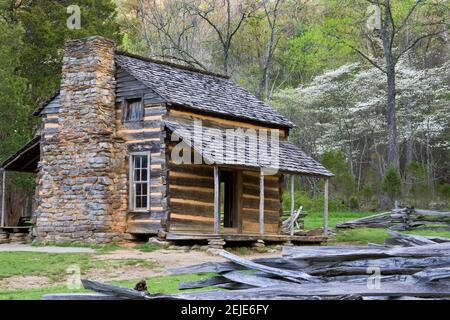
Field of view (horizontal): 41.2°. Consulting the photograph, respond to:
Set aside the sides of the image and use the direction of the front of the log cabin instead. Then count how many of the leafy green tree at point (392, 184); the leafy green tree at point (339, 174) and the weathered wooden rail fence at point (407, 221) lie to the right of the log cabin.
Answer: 0

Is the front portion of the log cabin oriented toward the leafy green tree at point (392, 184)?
no

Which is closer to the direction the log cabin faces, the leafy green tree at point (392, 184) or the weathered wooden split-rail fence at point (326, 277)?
the weathered wooden split-rail fence

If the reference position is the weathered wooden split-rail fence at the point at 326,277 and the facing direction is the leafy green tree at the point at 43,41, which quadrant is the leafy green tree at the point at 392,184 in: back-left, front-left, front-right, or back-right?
front-right

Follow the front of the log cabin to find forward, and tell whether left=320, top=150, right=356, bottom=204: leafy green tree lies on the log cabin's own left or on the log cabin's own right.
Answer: on the log cabin's own left

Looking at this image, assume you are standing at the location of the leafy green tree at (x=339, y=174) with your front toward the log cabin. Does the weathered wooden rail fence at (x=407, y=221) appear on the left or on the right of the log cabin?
left

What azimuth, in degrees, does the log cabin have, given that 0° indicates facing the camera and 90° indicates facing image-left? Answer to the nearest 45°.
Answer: approximately 315°

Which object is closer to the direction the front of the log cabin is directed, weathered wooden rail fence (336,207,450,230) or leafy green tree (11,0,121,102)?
the weathered wooden rail fence

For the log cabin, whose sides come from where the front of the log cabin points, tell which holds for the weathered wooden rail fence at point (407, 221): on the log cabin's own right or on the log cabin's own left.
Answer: on the log cabin's own left

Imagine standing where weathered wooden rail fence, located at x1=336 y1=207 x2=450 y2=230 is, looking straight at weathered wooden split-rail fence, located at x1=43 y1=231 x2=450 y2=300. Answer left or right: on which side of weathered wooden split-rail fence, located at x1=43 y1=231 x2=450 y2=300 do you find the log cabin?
right

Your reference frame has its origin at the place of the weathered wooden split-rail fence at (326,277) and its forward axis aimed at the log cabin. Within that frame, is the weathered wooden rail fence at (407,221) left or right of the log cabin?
right

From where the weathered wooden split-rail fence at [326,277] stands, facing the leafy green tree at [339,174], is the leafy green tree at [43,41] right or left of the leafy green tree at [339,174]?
left

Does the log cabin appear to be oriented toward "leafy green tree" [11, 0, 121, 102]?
no

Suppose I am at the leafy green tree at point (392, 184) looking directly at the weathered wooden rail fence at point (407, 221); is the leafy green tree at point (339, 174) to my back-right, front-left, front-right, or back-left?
back-right

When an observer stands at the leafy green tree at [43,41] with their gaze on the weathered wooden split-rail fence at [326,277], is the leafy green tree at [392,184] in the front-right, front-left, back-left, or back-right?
front-left
